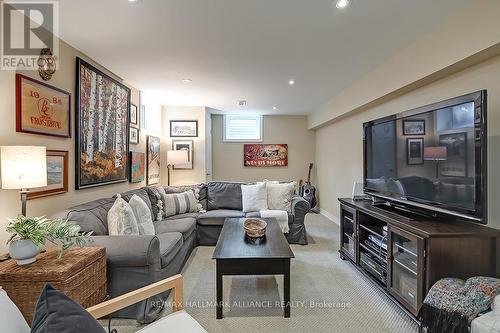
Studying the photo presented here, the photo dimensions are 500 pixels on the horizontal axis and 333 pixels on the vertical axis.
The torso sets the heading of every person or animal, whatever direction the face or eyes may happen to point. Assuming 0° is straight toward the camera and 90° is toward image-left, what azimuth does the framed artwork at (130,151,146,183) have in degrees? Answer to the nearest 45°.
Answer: approximately 315°

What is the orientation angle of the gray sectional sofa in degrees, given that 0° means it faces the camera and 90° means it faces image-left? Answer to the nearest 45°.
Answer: approximately 315°

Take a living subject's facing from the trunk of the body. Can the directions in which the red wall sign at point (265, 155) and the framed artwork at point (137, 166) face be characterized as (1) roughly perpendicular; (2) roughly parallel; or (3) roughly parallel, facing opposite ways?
roughly perpendicular

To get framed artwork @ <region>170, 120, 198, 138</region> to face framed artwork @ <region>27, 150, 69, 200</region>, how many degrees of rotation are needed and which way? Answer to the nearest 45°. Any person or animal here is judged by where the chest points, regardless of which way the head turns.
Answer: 0° — it already faces it

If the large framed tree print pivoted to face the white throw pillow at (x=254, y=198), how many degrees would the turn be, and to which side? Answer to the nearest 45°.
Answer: approximately 45° to its left

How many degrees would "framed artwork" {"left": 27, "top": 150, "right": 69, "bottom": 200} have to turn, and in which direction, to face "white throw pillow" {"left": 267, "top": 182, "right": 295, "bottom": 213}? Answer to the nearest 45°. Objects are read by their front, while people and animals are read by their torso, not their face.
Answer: approximately 45° to its left
